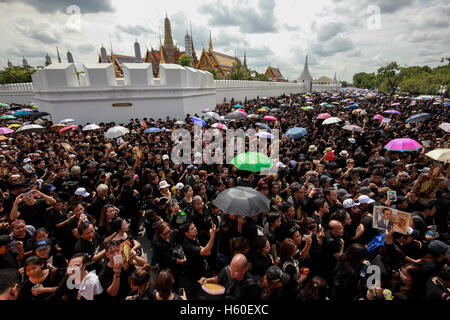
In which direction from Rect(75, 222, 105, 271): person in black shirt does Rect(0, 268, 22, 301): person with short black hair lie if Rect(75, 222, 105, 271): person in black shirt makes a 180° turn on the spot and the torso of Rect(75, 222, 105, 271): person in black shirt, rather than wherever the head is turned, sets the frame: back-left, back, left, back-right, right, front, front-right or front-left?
left

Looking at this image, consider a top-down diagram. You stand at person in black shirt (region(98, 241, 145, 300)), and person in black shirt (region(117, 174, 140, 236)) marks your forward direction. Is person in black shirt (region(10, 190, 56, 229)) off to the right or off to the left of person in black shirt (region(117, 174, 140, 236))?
left

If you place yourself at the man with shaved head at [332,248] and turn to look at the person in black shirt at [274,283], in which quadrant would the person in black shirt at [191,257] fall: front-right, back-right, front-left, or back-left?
front-right

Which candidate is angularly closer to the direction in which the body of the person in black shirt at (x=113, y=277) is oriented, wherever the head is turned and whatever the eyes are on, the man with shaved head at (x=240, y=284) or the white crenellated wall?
the man with shaved head

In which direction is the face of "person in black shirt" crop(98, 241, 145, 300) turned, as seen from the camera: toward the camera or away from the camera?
toward the camera

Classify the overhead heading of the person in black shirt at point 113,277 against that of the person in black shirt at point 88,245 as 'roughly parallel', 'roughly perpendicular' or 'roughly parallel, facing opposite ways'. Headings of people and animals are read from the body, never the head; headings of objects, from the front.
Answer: roughly parallel

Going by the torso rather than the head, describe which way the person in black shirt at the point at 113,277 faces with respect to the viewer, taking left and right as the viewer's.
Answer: facing the viewer and to the right of the viewer

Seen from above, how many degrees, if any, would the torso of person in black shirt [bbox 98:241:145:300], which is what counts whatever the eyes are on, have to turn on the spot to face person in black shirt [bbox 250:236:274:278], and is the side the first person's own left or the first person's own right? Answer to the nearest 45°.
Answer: approximately 45° to the first person's own left

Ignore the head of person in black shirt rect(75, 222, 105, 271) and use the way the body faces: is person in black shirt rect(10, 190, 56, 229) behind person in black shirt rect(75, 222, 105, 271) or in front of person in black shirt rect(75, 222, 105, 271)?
behind

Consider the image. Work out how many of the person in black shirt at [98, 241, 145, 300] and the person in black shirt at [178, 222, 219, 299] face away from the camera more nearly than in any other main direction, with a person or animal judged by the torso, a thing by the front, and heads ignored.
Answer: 0

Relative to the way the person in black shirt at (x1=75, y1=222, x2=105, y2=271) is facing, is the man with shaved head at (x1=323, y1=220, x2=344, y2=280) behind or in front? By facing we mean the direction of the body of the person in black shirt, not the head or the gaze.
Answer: in front

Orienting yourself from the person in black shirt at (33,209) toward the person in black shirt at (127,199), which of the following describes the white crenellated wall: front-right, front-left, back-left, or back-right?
front-left

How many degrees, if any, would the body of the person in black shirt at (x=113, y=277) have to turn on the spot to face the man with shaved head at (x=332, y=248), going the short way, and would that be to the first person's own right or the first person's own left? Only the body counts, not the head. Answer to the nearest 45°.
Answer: approximately 45° to the first person's own left

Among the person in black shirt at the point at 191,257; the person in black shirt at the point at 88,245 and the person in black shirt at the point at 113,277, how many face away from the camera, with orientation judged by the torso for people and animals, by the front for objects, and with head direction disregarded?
0
